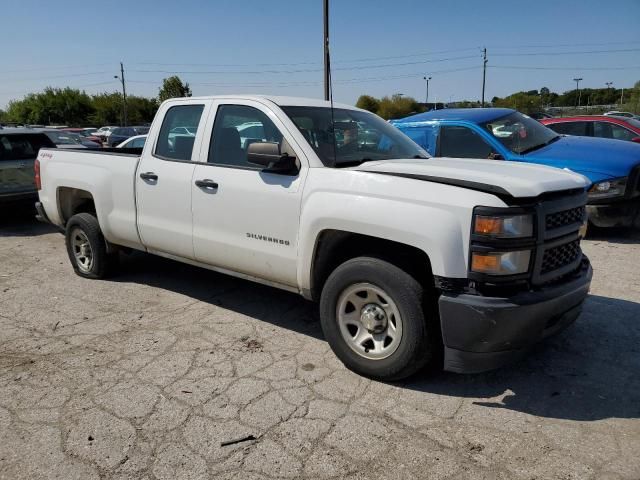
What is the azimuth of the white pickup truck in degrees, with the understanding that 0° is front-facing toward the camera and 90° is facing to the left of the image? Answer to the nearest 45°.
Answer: approximately 315°

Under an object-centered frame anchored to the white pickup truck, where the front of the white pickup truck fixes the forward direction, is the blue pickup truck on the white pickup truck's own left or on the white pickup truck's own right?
on the white pickup truck's own left

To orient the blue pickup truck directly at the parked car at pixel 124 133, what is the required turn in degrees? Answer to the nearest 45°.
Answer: approximately 180°

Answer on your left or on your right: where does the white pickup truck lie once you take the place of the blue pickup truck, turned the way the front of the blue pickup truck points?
on your right

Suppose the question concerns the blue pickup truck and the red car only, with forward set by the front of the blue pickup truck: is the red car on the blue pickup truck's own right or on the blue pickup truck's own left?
on the blue pickup truck's own left

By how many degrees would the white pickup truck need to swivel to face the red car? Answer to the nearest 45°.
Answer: approximately 90° to its left

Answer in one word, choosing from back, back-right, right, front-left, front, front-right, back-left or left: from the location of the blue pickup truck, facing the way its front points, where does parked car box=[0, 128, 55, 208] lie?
back-right

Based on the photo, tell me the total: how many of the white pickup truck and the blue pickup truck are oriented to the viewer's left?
0

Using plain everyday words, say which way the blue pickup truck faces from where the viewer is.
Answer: facing the viewer and to the right of the viewer

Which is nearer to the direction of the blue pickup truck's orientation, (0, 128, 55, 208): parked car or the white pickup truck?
the white pickup truck
